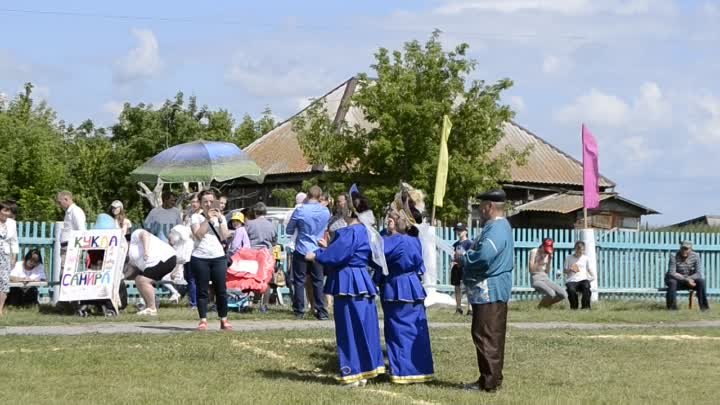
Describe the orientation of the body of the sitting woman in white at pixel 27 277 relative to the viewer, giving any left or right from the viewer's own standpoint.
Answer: facing the viewer

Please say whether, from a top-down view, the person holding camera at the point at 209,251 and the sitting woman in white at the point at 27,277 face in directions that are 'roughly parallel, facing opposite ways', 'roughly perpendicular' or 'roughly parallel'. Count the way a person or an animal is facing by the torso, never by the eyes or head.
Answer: roughly parallel

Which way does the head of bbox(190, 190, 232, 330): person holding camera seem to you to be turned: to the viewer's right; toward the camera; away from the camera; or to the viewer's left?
toward the camera

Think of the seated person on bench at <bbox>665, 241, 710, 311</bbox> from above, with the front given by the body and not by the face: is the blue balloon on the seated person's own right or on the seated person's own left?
on the seated person's own right

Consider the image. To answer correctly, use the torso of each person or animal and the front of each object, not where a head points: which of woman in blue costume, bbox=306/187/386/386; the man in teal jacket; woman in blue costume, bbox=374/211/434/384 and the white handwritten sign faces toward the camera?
the white handwritten sign

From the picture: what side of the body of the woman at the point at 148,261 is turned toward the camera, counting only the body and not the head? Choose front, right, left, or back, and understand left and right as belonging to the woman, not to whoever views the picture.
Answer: left

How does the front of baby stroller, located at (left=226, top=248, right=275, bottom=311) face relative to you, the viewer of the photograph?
facing the viewer and to the left of the viewer

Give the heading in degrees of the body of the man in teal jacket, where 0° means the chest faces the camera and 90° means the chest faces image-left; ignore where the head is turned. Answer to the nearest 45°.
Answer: approximately 90°

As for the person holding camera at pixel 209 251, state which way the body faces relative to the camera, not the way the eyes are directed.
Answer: toward the camera

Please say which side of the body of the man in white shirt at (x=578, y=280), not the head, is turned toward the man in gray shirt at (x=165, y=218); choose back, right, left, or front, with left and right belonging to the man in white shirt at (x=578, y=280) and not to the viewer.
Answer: right

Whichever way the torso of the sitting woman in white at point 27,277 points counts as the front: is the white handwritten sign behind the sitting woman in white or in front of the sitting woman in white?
in front

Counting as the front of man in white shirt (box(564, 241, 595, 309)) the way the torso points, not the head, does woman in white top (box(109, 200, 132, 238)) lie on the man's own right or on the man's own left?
on the man's own right
